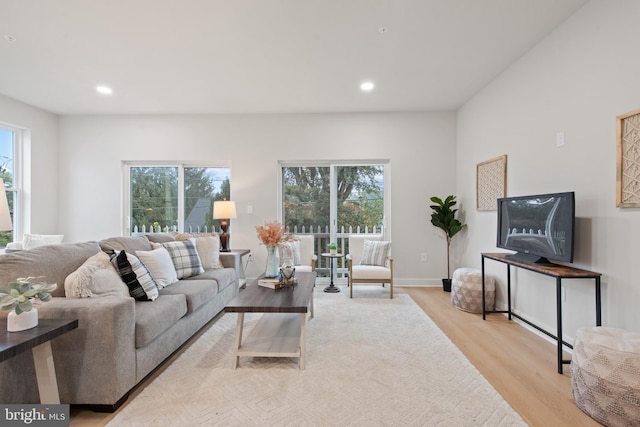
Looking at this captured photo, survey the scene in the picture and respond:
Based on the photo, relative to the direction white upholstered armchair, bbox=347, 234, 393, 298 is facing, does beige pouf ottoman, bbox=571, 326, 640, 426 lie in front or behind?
in front

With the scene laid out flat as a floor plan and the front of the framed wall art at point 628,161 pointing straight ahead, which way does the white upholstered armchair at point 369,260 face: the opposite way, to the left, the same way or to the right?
to the left

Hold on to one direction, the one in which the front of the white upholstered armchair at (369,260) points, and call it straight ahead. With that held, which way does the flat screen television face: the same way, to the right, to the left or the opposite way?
to the right

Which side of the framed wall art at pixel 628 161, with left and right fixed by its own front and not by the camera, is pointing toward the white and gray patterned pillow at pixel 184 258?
front

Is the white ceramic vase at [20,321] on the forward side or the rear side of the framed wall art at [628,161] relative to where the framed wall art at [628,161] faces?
on the forward side

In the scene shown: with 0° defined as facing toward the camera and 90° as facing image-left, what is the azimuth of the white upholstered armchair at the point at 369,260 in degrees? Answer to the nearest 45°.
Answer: approximately 0°

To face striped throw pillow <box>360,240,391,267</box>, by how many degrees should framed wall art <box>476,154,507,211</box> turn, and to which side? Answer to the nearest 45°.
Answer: approximately 45° to its right

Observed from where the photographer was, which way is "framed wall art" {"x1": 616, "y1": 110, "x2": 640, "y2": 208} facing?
facing the viewer and to the left of the viewer

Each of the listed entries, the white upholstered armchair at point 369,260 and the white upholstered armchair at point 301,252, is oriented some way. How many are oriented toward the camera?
2
